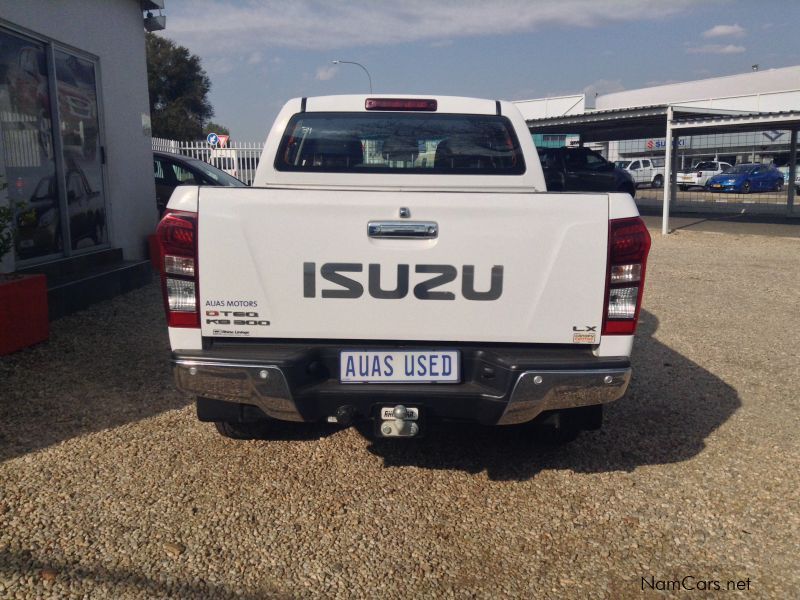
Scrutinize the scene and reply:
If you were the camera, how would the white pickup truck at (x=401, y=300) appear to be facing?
facing away from the viewer

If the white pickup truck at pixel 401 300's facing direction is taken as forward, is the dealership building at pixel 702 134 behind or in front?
in front

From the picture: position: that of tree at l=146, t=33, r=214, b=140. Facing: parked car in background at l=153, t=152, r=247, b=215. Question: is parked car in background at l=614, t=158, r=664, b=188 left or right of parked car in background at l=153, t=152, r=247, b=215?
left

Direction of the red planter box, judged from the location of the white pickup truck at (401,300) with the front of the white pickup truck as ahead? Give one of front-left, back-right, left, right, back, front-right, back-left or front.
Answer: front-left

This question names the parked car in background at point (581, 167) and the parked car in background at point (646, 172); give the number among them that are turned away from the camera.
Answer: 0

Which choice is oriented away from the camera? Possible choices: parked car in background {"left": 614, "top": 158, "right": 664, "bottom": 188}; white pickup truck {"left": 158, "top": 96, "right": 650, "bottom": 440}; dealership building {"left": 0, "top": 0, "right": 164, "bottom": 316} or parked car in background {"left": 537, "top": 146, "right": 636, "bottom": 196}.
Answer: the white pickup truck

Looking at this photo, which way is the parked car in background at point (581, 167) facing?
to the viewer's right

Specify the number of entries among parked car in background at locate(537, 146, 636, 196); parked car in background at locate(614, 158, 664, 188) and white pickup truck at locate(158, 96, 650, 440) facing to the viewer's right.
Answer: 1

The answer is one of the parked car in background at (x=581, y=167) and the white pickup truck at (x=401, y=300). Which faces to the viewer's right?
the parked car in background

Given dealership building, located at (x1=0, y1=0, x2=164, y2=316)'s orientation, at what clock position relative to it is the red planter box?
The red planter box is roughly at 2 o'clock from the dealership building.

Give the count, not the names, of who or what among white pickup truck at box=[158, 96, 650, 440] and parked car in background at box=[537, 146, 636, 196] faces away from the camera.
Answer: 1

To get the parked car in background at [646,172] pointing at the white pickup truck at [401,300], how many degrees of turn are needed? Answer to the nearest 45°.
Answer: approximately 45° to its left

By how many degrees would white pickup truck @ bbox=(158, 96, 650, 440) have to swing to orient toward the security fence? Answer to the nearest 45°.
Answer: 0° — it already faces it

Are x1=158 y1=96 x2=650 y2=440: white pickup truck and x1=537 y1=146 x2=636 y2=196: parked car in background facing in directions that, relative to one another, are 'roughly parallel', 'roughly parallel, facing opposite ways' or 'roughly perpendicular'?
roughly perpendicular
